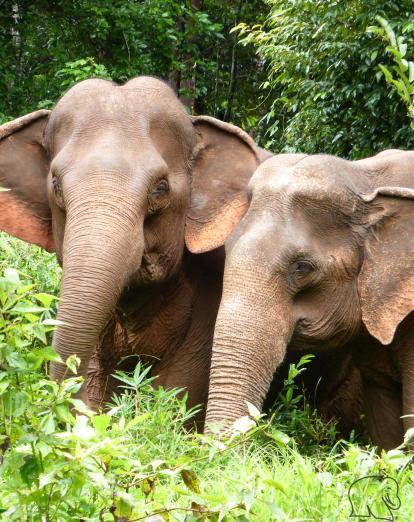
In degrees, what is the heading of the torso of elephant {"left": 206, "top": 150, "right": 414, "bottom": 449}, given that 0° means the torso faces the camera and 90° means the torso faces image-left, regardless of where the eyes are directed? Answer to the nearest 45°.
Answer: approximately 45°
